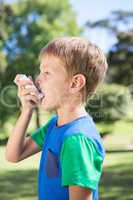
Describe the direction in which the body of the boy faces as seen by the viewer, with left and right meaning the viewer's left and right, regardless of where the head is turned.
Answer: facing to the left of the viewer

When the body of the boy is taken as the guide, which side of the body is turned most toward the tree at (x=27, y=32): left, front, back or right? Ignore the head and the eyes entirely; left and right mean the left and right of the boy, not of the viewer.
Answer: right

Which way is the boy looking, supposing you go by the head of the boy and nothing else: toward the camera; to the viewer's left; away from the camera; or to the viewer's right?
to the viewer's left

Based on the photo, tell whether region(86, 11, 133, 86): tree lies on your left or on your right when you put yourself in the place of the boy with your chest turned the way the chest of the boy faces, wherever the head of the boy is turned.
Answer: on your right
